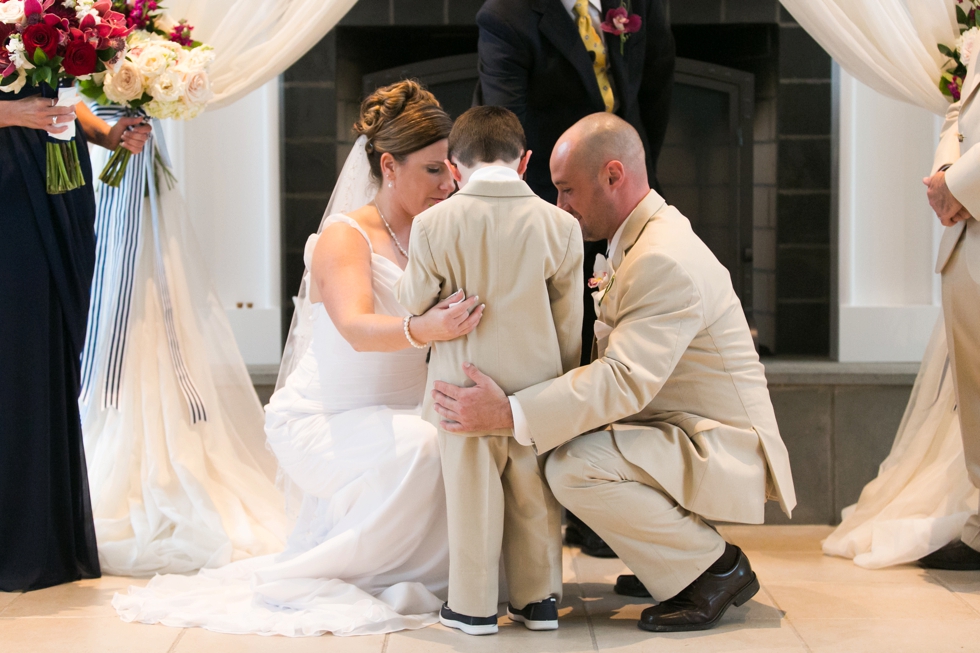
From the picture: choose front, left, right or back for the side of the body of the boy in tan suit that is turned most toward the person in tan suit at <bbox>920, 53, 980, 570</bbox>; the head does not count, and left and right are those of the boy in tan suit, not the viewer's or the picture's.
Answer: right

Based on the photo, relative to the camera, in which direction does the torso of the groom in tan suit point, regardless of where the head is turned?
to the viewer's left

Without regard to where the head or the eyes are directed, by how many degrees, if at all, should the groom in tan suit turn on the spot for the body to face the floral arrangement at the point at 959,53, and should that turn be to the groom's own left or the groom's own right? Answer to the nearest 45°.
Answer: approximately 135° to the groom's own right

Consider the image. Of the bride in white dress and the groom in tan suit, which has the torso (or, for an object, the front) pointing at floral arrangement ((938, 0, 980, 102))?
the bride in white dress

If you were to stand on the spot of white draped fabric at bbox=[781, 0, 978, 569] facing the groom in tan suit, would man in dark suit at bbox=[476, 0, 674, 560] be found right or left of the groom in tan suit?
right

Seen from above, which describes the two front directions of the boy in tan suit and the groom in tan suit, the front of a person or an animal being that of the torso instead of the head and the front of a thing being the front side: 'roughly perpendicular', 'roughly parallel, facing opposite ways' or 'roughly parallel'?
roughly perpendicular

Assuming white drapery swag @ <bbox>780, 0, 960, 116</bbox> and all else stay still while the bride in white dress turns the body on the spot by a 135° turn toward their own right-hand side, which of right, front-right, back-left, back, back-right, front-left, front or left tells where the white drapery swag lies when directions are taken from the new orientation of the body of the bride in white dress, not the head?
back-left

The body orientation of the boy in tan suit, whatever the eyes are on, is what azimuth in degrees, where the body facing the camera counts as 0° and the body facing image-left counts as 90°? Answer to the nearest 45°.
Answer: approximately 180°

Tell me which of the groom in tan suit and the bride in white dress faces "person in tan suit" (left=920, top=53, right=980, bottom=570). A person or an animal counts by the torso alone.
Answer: the bride in white dress

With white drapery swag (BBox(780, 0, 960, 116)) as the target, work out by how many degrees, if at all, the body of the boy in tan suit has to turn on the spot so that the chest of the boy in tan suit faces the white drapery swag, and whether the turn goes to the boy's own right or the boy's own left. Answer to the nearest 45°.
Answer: approximately 45° to the boy's own right

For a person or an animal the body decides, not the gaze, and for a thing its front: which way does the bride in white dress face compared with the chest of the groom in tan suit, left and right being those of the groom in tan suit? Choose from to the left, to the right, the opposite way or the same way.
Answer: the opposite way

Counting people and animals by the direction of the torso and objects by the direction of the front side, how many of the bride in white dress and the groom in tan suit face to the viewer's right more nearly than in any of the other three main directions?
1

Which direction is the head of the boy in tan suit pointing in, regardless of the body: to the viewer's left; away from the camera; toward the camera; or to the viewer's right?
away from the camera

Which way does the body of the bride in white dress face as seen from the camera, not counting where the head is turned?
to the viewer's right

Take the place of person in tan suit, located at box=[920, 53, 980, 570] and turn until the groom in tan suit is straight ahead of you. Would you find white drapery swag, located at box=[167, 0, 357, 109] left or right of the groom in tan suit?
right

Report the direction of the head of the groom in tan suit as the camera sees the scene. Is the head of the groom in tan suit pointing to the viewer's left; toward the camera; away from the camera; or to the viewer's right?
to the viewer's left
